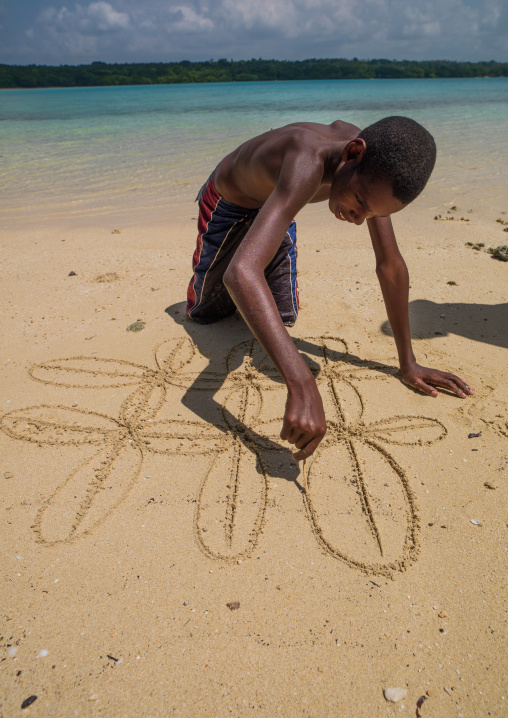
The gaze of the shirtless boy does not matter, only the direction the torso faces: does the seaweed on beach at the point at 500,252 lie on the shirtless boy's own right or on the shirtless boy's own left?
on the shirtless boy's own left

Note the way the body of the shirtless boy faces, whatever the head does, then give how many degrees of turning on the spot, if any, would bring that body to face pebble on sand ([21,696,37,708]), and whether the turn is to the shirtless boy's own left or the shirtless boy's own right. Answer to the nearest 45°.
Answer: approximately 90° to the shirtless boy's own right

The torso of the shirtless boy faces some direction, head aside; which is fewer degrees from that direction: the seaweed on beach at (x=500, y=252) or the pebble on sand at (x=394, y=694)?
the pebble on sand

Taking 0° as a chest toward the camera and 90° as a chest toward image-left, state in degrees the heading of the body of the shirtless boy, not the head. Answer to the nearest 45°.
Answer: approximately 315°

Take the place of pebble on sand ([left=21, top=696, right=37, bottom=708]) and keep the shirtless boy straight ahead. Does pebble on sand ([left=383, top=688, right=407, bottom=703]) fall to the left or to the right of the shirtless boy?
right

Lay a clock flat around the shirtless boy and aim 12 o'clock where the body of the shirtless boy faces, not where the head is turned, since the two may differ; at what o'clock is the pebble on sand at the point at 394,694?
The pebble on sand is roughly at 1 o'clock from the shirtless boy.
